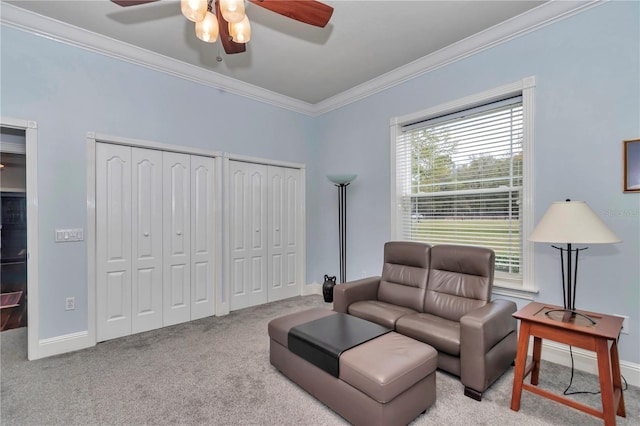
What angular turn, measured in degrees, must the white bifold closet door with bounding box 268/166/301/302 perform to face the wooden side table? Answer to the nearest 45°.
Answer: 0° — it already faces it

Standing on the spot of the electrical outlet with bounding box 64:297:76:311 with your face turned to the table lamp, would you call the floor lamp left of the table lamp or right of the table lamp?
left

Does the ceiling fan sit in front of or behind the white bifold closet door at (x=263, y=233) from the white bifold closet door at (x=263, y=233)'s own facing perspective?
in front

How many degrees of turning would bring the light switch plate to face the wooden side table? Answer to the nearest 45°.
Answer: approximately 45° to its left

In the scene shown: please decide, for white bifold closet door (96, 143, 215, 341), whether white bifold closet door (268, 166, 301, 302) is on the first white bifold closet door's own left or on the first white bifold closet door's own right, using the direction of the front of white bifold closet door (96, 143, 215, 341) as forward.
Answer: on the first white bifold closet door's own left

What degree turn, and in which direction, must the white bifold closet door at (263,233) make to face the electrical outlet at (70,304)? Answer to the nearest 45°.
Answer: approximately 90° to its right

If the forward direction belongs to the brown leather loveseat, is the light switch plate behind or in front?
in front

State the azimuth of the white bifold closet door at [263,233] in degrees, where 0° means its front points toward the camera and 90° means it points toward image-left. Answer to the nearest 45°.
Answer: approximately 315°
